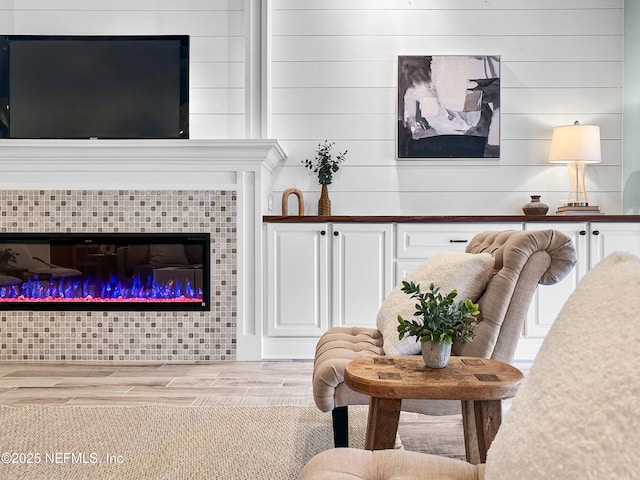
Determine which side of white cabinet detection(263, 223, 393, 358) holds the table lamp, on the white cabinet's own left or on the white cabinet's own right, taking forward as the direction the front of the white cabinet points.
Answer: on the white cabinet's own left

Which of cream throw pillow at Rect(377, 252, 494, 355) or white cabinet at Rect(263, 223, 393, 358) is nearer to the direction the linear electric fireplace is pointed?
the cream throw pillow

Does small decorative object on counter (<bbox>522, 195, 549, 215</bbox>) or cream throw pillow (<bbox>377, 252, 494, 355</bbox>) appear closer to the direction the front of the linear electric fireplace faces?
the cream throw pillow

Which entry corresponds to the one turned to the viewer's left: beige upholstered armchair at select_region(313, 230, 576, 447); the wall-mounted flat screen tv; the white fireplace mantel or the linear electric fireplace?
the beige upholstered armchair

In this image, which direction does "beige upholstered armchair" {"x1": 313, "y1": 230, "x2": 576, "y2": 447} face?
to the viewer's left

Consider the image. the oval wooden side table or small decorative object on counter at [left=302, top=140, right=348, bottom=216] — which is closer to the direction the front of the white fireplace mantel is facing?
the oval wooden side table

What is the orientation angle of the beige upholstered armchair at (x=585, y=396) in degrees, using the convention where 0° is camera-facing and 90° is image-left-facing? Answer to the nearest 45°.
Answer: approximately 90°
